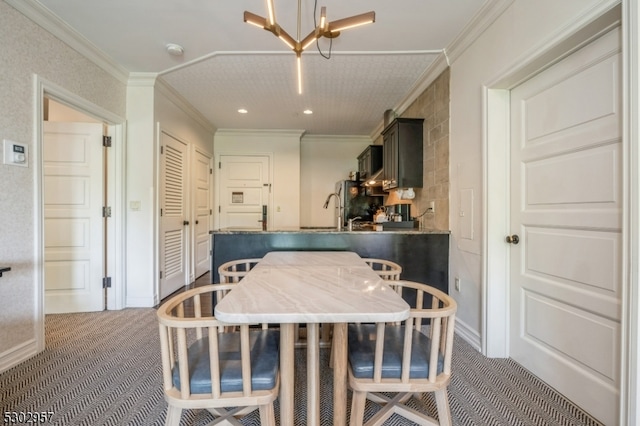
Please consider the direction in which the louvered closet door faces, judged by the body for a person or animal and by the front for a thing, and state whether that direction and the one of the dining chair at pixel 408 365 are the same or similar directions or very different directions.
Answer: very different directions

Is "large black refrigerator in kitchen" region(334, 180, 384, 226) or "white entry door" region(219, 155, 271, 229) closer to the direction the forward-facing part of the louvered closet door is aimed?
the large black refrigerator in kitchen

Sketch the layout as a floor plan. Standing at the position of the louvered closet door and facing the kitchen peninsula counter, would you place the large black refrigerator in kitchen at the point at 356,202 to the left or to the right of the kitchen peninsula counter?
left

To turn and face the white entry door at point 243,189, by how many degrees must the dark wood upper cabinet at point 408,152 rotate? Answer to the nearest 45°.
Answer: approximately 45° to its right

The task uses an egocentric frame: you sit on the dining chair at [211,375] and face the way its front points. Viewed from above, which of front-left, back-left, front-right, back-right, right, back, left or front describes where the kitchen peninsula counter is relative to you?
front-left

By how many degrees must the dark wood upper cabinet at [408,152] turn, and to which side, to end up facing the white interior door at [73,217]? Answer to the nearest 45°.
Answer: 0° — it already faces it

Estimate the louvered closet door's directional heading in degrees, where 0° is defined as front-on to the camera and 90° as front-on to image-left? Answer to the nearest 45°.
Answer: approximately 315°

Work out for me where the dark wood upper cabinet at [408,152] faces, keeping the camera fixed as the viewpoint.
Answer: facing to the left of the viewer
